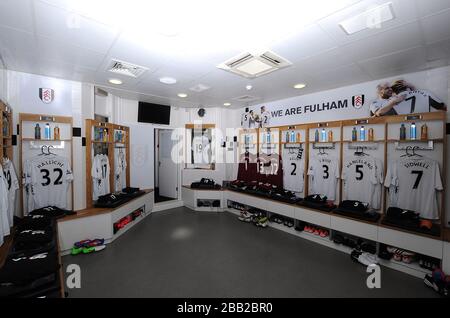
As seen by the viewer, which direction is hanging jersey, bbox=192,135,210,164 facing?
away from the camera

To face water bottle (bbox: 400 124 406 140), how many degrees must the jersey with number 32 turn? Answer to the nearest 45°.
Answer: approximately 135° to its right

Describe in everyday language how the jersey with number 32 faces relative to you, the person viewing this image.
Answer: facing away from the viewer

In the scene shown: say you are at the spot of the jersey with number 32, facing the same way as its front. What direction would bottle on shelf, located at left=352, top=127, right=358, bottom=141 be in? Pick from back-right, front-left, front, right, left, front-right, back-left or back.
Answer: back-right

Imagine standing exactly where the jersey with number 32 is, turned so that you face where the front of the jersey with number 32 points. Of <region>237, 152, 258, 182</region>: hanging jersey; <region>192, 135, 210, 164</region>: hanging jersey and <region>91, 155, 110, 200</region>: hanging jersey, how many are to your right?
3

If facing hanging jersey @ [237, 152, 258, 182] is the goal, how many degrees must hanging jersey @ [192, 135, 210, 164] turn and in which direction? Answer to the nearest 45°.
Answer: approximately 135° to its right
